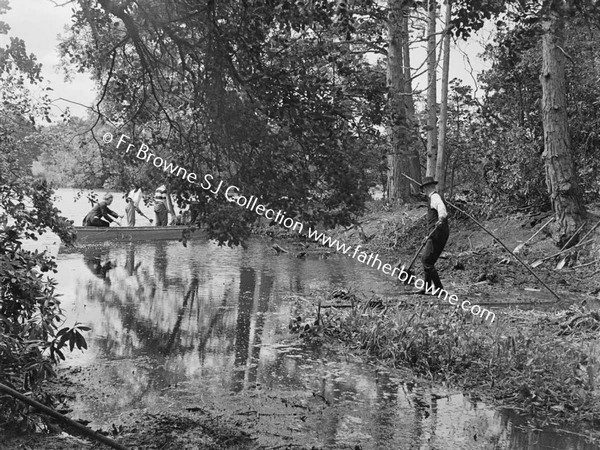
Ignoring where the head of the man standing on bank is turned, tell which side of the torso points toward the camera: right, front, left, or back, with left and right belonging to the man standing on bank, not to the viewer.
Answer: left

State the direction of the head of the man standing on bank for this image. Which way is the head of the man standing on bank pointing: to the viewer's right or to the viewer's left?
to the viewer's left

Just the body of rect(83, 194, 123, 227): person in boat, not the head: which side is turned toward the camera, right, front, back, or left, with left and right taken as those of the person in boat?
right

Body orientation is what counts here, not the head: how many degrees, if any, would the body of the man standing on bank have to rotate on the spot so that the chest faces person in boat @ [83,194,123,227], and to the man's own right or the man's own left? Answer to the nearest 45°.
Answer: approximately 45° to the man's own right

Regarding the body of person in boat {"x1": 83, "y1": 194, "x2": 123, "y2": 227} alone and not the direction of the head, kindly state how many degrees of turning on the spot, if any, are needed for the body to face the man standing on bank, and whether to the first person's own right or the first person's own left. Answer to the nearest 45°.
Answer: approximately 45° to the first person's own right

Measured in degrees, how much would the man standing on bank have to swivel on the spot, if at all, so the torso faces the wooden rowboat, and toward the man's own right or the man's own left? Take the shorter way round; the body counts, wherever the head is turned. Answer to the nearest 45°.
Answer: approximately 45° to the man's own right
